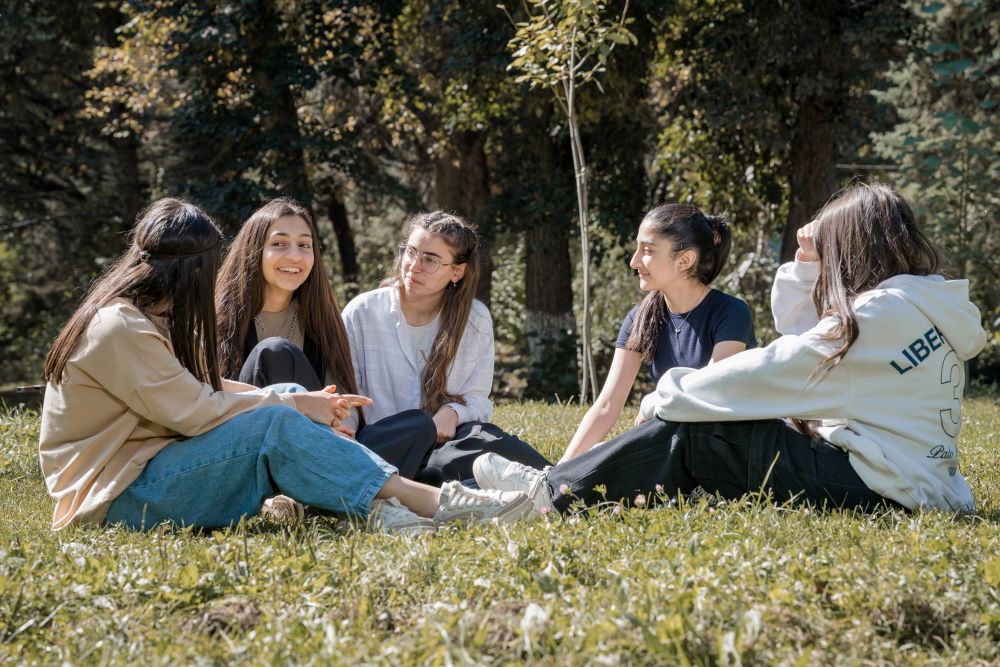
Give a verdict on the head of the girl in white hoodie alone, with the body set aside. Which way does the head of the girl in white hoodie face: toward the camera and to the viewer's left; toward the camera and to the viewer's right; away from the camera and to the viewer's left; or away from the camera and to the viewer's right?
away from the camera and to the viewer's left

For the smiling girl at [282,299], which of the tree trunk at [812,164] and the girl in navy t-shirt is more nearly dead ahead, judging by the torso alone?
the girl in navy t-shirt

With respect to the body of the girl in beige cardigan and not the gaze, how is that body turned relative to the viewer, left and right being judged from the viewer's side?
facing to the right of the viewer

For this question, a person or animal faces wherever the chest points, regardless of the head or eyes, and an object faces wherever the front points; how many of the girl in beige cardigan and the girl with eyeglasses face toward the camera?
1

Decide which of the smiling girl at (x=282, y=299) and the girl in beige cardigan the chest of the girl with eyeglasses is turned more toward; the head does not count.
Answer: the girl in beige cardigan

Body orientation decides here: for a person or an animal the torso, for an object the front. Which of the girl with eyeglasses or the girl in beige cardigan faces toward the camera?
the girl with eyeglasses

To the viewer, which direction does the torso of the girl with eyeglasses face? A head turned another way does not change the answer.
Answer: toward the camera

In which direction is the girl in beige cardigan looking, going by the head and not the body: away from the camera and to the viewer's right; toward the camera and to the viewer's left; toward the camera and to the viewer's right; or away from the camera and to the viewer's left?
away from the camera and to the viewer's right

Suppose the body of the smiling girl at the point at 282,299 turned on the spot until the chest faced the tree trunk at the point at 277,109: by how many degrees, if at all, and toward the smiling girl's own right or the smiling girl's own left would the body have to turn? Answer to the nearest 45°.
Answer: approximately 135° to the smiling girl's own left

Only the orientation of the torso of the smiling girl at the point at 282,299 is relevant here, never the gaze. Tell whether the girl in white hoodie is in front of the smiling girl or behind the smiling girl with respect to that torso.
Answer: in front

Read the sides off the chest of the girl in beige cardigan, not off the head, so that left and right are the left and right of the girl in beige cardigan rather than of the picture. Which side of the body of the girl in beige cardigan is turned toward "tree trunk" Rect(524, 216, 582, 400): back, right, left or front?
left

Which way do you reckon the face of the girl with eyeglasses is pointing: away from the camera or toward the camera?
toward the camera

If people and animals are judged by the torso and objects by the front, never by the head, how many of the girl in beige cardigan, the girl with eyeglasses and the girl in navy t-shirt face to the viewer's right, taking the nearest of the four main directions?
1

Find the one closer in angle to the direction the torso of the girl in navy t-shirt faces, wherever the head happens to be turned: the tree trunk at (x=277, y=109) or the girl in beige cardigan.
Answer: the girl in beige cardigan

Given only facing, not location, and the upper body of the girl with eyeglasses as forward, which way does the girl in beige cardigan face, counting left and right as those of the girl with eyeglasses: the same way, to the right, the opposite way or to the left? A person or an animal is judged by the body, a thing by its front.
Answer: to the left

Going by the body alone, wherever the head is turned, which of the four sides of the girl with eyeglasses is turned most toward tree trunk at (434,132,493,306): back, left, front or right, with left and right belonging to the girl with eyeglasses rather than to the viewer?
back
